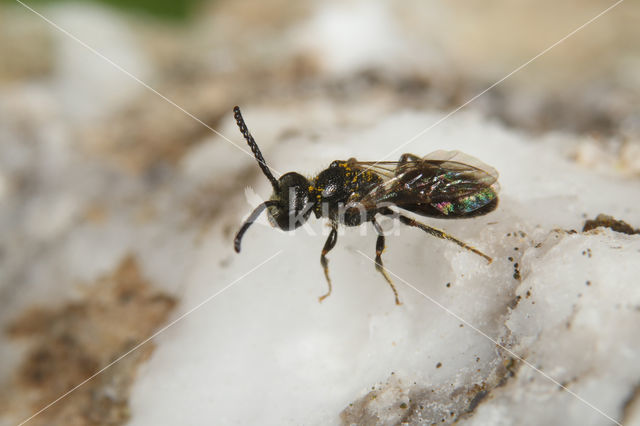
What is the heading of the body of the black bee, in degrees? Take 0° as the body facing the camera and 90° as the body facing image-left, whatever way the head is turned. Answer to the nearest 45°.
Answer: approximately 90°
